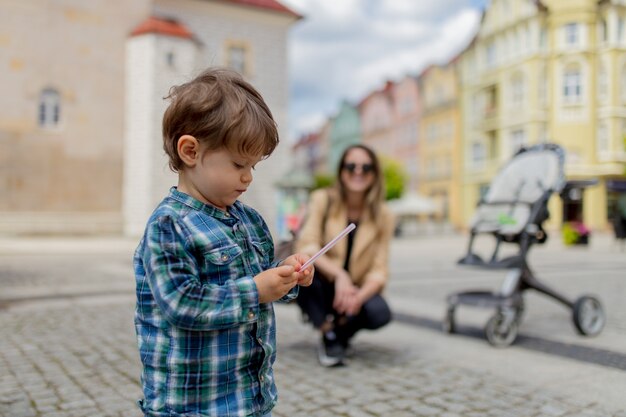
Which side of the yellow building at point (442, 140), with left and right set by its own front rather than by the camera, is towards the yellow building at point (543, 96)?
left

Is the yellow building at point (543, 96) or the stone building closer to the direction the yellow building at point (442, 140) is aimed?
the stone building

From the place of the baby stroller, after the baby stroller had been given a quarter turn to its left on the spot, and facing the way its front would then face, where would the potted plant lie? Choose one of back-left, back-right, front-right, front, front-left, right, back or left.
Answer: back-left

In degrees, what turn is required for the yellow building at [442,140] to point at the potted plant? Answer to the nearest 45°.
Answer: approximately 45° to its left

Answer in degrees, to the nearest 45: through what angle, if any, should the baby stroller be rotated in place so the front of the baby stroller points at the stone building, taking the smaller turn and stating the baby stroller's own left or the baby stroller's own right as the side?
approximately 90° to the baby stroller's own right

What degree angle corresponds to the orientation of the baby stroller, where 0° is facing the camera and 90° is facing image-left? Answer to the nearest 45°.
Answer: approximately 45°

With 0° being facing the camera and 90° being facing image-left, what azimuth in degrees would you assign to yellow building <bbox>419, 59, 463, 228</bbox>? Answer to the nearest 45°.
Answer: approximately 45°

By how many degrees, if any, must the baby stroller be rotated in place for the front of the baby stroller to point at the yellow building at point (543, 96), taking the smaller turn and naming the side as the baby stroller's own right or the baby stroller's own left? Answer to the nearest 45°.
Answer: approximately 135° to the baby stroller's own right

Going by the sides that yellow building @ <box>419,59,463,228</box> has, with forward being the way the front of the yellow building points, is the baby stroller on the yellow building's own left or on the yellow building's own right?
on the yellow building's own left
